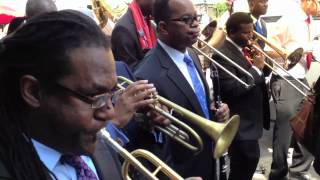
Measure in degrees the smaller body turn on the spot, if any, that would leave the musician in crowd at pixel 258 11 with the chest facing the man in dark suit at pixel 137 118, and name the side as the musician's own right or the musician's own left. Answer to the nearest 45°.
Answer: approximately 45° to the musician's own right

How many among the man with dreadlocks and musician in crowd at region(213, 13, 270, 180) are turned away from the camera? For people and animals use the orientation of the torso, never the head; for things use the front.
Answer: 0

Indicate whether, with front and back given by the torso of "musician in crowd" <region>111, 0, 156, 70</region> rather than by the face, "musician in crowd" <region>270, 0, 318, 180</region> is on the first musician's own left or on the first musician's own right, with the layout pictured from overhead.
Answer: on the first musician's own left

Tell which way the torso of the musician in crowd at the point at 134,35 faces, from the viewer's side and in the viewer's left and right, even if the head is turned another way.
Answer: facing the viewer and to the right of the viewer

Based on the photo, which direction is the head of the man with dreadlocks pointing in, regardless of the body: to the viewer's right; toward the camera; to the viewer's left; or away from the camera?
to the viewer's right

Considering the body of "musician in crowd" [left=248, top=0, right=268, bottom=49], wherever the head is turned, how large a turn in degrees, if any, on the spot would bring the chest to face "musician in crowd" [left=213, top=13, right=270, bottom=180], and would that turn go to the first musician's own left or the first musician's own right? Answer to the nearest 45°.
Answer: approximately 45° to the first musician's own right

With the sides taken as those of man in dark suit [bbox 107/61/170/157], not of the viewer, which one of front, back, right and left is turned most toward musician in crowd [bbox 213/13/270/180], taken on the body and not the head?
left
